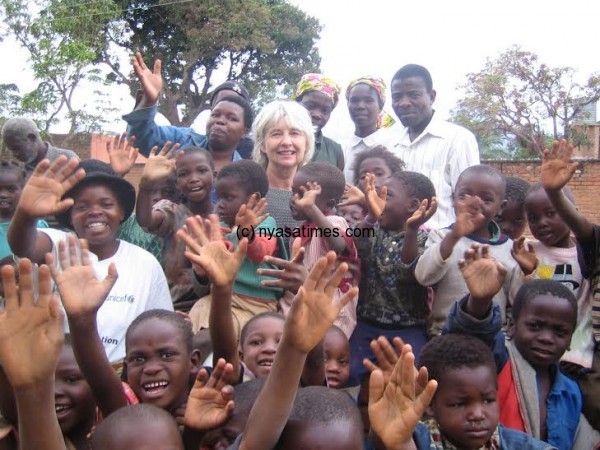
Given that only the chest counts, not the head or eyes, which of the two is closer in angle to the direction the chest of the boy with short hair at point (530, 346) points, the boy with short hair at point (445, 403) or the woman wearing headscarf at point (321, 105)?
the boy with short hair

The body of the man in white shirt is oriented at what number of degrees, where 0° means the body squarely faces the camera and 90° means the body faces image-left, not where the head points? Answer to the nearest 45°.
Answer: approximately 45°

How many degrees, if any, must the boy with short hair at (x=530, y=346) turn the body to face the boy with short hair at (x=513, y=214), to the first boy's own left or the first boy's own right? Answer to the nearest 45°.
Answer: approximately 180°

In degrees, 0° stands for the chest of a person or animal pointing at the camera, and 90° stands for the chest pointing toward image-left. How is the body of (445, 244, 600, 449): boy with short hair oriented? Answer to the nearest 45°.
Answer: approximately 0°

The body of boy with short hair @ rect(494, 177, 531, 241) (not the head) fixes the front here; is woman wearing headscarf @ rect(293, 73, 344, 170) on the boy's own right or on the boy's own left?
on the boy's own right

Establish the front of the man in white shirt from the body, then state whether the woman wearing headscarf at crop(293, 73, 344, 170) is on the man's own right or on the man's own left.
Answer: on the man's own right

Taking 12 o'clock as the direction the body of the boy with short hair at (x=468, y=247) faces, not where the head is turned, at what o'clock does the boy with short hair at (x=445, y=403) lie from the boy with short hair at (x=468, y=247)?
the boy with short hair at (x=445, y=403) is roughly at 12 o'clock from the boy with short hair at (x=468, y=247).

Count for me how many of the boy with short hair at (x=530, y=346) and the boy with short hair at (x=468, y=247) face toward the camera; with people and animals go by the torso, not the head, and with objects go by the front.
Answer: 2

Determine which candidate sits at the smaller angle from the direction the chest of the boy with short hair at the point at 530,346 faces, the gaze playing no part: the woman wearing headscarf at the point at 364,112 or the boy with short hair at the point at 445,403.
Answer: the boy with short hair

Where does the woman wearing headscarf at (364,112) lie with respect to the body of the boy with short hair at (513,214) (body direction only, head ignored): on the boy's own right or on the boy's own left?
on the boy's own right

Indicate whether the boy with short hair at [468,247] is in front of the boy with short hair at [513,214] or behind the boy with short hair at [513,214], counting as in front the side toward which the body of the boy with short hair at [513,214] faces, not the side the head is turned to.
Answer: in front

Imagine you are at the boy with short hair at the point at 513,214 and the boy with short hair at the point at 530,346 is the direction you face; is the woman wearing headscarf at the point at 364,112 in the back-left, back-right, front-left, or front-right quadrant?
back-right
